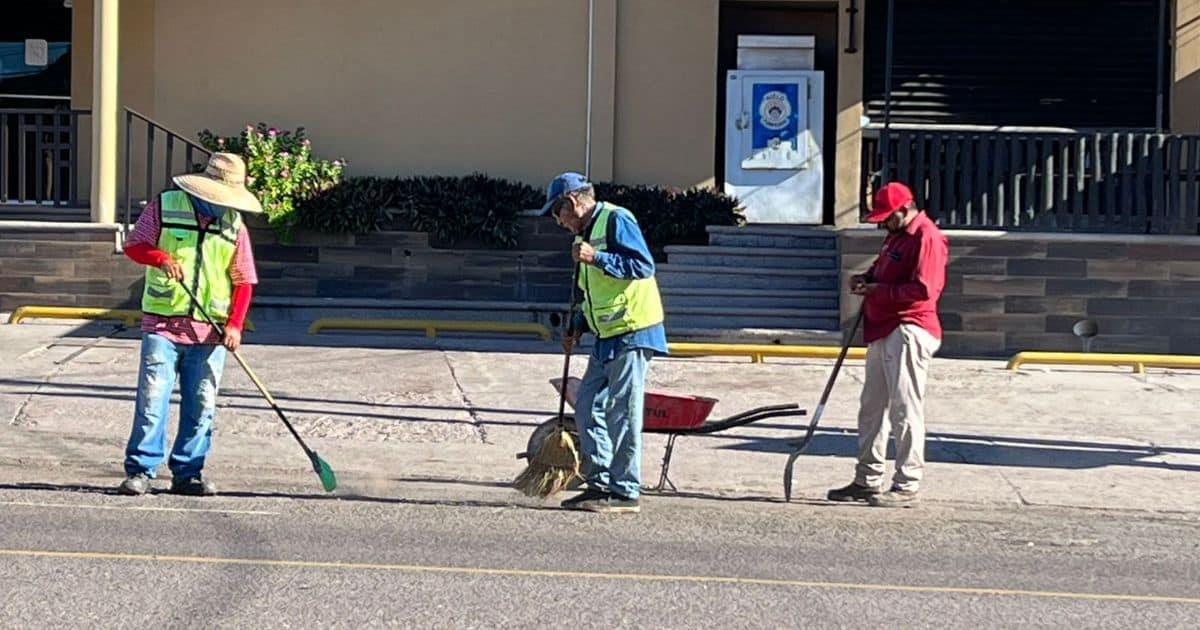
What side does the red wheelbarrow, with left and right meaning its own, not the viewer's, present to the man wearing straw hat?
front

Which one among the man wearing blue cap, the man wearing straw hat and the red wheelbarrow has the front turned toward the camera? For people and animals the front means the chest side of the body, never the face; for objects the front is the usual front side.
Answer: the man wearing straw hat

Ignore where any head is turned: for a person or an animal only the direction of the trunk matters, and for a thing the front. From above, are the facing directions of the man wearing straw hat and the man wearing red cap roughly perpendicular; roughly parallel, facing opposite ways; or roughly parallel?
roughly perpendicular

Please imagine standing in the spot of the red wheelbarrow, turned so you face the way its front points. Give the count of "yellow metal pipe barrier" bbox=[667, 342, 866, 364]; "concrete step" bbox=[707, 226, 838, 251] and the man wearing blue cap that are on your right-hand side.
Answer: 2

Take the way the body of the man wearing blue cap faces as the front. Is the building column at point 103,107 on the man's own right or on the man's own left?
on the man's own right

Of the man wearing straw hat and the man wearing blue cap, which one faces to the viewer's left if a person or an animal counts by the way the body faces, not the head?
the man wearing blue cap

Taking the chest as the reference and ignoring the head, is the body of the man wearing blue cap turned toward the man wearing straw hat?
yes

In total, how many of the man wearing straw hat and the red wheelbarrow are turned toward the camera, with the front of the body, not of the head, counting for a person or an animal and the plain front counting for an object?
1

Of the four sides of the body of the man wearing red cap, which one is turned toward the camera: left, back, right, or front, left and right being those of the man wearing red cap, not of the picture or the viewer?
left

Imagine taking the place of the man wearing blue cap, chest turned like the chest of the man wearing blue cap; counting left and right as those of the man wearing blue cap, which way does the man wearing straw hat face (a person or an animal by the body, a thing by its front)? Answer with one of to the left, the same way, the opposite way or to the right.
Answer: to the left

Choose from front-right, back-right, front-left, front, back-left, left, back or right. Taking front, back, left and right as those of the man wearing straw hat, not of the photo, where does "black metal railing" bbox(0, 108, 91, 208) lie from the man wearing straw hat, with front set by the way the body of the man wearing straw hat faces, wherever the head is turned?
back

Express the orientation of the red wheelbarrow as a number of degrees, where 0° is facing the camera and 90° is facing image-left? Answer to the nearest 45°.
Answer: approximately 90°

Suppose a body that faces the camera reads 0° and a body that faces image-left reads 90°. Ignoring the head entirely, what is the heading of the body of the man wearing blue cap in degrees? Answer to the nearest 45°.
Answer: approximately 90°

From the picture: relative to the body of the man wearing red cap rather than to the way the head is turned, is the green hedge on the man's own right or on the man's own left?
on the man's own right

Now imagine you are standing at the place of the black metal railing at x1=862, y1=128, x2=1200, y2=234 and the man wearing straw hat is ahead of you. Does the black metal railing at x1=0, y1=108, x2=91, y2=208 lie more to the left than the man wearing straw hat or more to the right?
right

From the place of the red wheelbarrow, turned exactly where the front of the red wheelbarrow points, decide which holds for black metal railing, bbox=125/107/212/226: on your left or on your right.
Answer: on your right

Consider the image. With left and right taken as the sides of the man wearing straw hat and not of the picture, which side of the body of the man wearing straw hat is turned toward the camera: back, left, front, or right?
front

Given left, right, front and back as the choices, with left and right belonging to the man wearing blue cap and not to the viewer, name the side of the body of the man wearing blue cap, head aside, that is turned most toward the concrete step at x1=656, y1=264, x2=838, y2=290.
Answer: right
